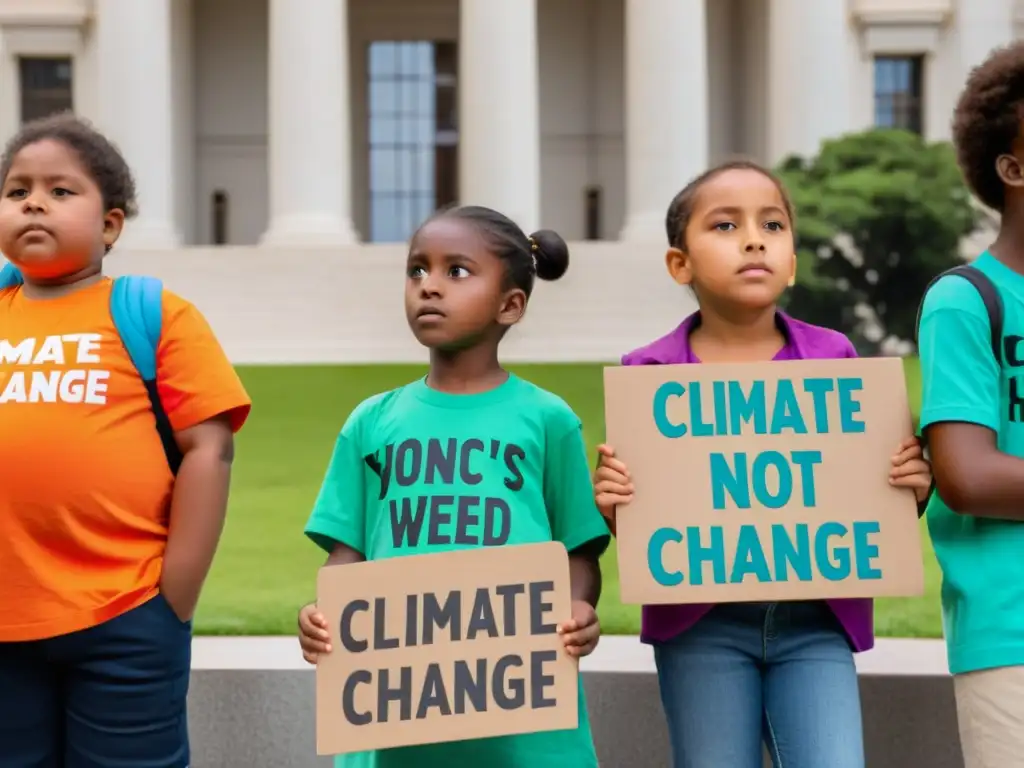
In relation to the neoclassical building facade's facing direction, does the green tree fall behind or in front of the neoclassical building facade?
in front

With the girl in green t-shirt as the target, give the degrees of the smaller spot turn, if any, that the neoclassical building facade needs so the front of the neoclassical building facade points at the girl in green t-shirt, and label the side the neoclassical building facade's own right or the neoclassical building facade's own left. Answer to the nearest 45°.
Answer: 0° — it already faces them

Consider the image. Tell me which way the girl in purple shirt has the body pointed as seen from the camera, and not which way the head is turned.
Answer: toward the camera

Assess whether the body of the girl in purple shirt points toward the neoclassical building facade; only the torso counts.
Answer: no

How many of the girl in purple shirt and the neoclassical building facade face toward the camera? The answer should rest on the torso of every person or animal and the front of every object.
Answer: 2

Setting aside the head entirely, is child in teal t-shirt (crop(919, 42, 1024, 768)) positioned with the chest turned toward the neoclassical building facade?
no

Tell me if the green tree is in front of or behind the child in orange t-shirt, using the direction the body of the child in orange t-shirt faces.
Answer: behind

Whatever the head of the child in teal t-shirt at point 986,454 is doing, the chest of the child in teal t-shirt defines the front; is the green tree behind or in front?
behind

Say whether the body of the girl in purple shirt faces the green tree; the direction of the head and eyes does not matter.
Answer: no

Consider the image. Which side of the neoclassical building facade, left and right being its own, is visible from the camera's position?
front
